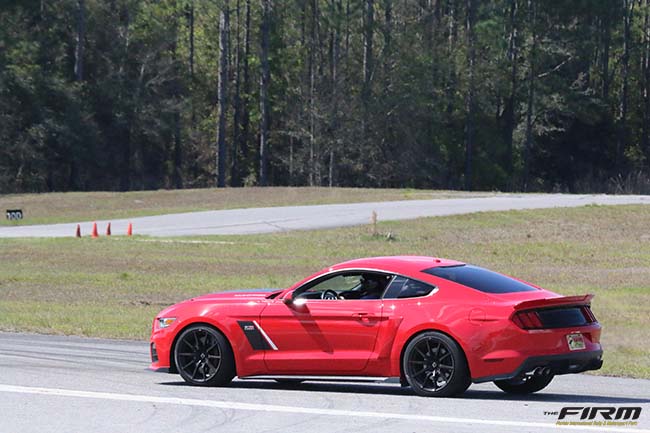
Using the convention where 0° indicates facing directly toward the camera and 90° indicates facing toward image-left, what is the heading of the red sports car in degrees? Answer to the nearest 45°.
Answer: approximately 135°

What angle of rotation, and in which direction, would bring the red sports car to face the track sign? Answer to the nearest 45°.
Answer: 0° — it already faces it
